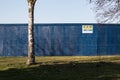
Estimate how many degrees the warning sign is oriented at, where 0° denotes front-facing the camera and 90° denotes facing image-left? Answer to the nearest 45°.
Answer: approximately 0°
